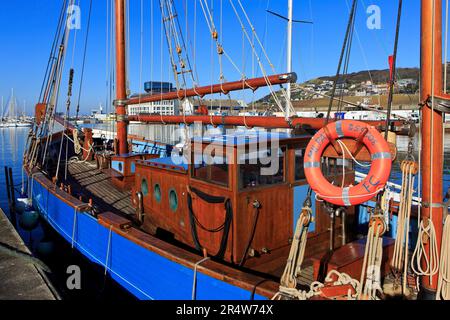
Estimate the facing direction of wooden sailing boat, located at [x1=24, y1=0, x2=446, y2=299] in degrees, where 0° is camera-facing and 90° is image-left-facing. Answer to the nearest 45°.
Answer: approximately 135°
